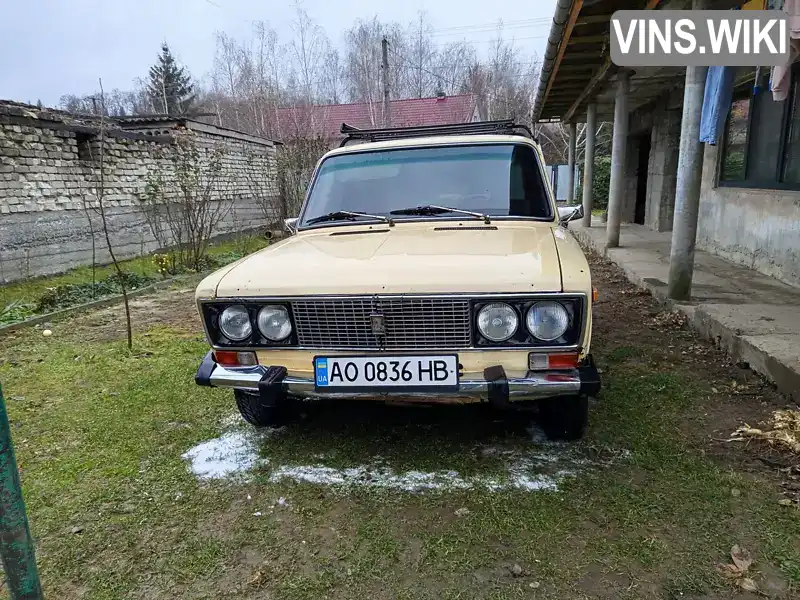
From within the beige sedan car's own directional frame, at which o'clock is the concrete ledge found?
The concrete ledge is roughly at 8 o'clock from the beige sedan car.

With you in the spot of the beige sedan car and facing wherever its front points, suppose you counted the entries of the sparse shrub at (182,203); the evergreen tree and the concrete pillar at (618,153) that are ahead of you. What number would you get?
0

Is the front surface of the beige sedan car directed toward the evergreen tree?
no

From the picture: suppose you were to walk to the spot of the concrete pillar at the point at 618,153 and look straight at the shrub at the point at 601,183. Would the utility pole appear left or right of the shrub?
left

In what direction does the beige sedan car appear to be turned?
toward the camera

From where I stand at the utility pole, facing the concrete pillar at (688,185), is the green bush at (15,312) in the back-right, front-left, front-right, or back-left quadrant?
front-right

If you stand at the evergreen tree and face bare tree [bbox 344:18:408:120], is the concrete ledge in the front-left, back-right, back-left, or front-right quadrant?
front-right

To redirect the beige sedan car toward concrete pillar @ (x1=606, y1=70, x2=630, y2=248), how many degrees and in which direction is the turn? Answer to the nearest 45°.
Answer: approximately 135° to its left

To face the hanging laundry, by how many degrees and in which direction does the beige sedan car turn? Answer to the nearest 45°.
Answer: approximately 135° to its left

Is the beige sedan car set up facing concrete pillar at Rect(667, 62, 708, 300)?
no

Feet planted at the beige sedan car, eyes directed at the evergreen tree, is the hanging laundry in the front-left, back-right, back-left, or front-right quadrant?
front-right

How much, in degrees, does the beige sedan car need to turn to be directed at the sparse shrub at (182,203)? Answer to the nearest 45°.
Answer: approximately 135° to its right

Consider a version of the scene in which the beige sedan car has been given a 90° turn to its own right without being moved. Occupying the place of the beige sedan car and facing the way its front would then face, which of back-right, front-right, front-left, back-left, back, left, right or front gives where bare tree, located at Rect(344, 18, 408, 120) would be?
right

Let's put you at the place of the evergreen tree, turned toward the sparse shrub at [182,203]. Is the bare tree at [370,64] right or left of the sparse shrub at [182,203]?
left

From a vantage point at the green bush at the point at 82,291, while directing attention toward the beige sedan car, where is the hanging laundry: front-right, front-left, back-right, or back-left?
front-left

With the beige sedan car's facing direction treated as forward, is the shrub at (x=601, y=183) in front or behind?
behind

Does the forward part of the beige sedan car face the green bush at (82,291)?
no

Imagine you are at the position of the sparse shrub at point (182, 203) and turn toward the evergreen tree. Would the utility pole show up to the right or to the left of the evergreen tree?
right
